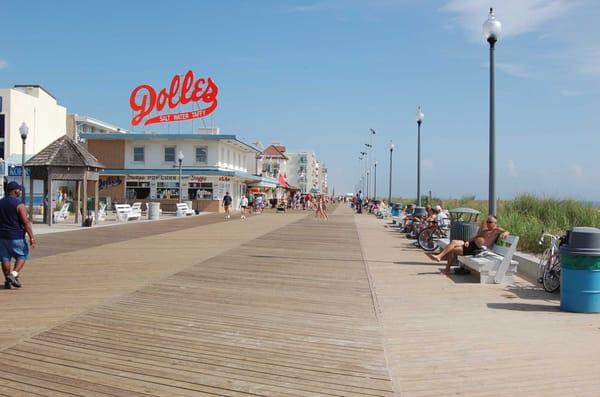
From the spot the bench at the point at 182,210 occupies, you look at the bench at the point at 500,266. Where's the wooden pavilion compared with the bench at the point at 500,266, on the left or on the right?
right

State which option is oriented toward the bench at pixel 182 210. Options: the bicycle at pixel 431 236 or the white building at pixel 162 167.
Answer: the white building

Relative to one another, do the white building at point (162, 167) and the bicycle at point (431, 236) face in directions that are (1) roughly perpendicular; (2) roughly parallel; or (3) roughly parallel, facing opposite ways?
roughly perpendicular

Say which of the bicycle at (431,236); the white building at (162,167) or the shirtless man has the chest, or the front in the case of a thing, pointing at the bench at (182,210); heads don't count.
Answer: the white building

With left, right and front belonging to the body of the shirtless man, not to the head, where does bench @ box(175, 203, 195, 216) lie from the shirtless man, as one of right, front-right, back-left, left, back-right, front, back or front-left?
right
